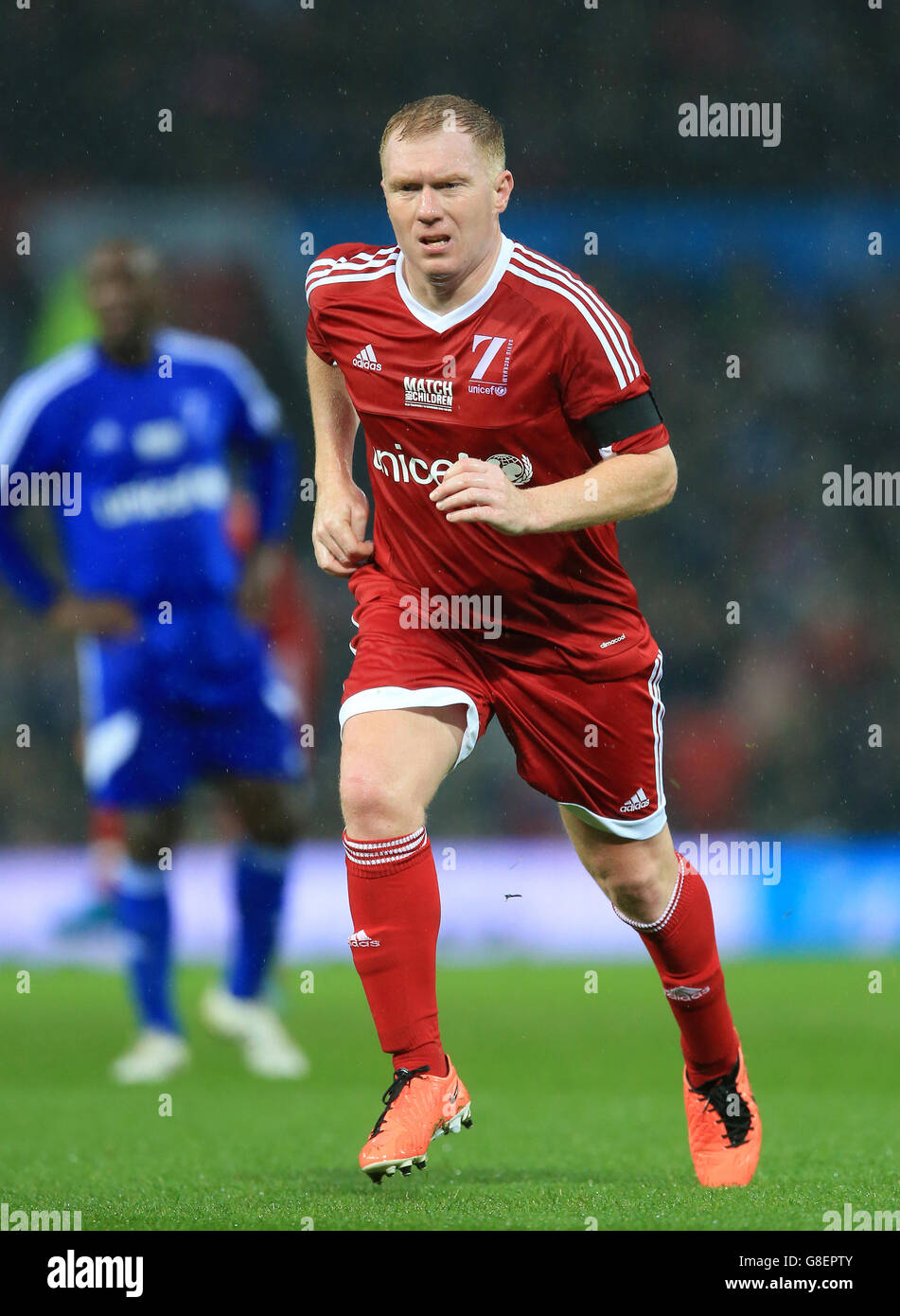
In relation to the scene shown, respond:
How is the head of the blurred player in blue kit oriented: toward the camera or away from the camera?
toward the camera

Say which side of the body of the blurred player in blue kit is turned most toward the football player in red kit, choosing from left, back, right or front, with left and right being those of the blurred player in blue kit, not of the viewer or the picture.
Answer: front

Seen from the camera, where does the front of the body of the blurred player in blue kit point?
toward the camera
